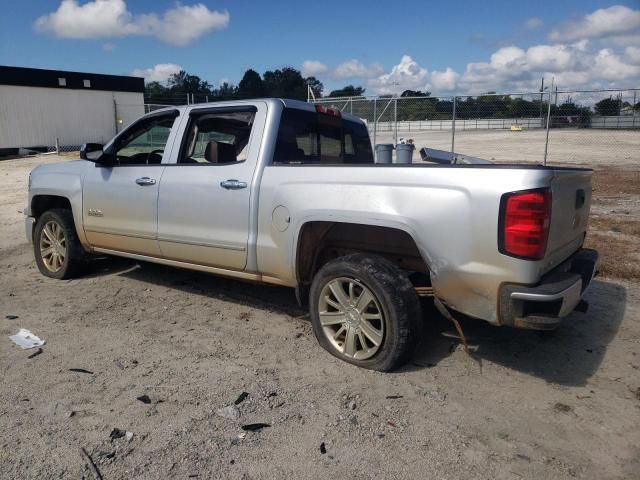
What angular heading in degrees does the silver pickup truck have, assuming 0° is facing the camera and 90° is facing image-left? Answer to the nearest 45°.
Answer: approximately 135°

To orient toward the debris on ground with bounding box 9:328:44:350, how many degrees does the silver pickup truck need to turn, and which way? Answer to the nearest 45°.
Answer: approximately 45° to its left

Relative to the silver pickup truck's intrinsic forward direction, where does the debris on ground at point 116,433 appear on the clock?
The debris on ground is roughly at 9 o'clock from the silver pickup truck.

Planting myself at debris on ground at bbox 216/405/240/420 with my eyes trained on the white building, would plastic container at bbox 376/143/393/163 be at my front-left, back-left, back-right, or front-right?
front-right

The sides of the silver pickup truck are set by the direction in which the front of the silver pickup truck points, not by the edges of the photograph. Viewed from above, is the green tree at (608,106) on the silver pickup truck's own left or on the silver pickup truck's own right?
on the silver pickup truck's own right

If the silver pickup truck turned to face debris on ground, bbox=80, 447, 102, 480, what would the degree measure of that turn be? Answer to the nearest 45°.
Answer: approximately 90° to its left

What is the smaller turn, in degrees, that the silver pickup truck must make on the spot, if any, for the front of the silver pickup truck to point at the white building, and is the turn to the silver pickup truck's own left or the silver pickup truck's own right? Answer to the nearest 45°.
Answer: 0° — it already faces it

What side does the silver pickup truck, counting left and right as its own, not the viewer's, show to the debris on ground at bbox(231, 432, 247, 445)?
left
